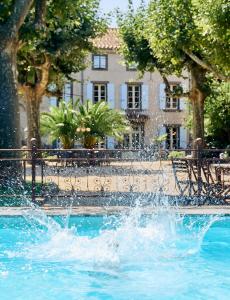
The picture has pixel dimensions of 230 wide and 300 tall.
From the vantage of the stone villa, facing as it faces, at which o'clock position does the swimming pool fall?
The swimming pool is roughly at 12 o'clock from the stone villa.

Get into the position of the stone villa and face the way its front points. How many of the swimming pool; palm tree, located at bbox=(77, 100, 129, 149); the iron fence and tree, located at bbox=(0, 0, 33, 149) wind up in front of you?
4

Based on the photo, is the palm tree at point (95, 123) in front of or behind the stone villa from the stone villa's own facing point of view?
in front

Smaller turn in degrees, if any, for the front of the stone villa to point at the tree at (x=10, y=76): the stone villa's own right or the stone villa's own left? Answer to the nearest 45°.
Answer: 0° — it already faces it

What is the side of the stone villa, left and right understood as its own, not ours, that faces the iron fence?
front

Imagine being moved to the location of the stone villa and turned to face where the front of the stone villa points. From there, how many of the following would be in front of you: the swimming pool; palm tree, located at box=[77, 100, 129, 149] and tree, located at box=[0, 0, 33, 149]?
3

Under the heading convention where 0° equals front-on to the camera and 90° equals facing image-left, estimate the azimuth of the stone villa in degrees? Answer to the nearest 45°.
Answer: approximately 0°

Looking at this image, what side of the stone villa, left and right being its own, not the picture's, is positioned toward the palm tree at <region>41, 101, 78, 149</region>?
front
